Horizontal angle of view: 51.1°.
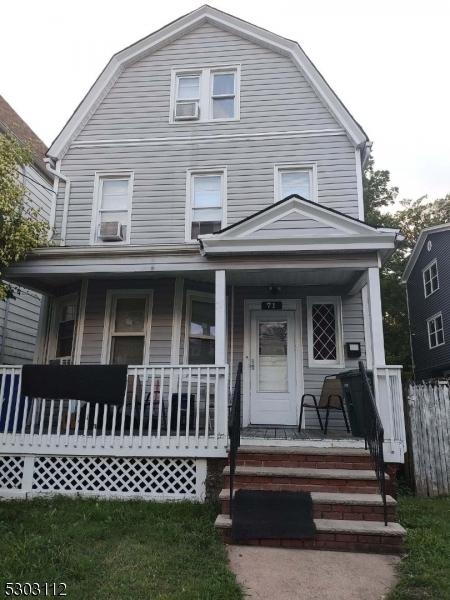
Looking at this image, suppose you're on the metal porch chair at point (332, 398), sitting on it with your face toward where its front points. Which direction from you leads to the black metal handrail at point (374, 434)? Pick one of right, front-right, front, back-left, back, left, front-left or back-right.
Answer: front-left

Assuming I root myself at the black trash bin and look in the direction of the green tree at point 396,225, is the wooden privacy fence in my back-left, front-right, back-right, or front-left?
front-right

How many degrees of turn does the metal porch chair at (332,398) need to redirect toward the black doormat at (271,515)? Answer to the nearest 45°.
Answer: approximately 45° to its left

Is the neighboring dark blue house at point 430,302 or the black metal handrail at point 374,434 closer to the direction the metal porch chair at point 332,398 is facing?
the black metal handrail

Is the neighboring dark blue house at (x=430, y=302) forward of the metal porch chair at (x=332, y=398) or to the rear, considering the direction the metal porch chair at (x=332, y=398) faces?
to the rear

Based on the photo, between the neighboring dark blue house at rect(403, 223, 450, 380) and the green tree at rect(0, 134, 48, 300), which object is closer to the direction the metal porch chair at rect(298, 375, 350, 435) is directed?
the green tree

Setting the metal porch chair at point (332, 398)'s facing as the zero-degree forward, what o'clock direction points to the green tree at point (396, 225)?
The green tree is roughly at 5 o'clock from the metal porch chair.

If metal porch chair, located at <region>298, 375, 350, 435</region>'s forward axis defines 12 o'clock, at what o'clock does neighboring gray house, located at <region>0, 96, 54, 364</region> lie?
The neighboring gray house is roughly at 2 o'clock from the metal porch chair.

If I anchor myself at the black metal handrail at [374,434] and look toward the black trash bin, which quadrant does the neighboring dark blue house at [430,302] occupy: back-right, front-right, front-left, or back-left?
front-right
